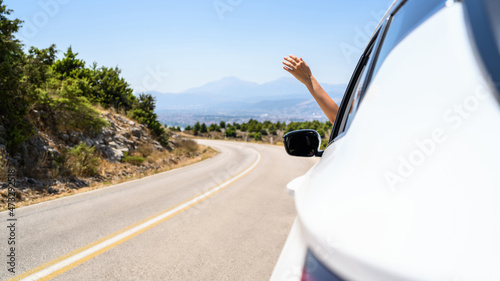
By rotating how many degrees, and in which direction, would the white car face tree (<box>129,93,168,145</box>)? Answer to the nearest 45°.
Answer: approximately 45° to its left

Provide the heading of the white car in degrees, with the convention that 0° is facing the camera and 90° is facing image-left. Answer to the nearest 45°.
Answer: approximately 180°

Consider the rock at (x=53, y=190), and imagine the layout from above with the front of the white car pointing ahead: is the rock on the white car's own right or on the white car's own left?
on the white car's own left

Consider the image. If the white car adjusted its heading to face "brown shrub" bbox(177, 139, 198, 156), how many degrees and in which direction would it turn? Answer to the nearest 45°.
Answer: approximately 45° to its left

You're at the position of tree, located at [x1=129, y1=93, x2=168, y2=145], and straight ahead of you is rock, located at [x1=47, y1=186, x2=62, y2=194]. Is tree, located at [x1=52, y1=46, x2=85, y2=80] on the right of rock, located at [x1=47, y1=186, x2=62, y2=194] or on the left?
right
